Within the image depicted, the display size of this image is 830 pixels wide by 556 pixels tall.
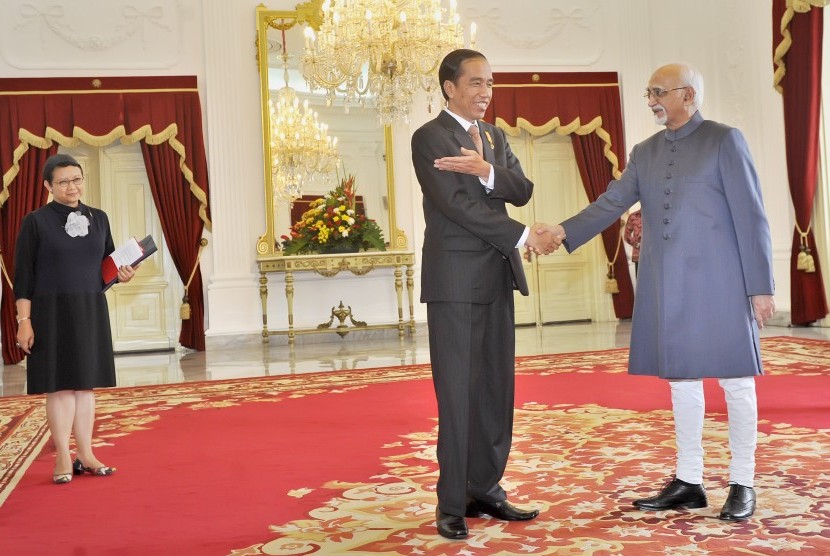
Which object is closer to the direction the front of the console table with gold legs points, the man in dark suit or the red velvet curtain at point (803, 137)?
the man in dark suit

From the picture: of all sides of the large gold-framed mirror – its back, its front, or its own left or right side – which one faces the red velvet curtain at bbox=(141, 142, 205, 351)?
right

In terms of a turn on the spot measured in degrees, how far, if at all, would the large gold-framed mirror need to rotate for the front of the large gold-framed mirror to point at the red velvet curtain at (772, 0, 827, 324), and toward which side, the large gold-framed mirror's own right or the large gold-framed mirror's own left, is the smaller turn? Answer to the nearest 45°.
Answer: approximately 90° to the large gold-framed mirror's own left

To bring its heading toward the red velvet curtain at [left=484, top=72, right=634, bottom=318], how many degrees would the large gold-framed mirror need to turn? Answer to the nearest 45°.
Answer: approximately 90° to its left

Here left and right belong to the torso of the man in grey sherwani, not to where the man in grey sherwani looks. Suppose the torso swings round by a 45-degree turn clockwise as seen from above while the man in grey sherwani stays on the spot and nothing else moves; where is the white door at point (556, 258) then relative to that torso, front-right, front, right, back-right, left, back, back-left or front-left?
right

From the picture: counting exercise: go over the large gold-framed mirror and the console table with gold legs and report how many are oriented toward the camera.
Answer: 2

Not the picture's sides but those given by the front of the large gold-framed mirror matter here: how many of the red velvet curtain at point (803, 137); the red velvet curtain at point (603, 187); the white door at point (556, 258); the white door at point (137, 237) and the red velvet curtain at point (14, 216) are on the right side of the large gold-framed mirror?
2

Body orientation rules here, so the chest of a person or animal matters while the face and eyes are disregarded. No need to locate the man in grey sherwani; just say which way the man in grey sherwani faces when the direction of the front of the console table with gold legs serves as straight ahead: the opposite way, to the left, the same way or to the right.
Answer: to the right

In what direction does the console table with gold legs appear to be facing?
toward the camera

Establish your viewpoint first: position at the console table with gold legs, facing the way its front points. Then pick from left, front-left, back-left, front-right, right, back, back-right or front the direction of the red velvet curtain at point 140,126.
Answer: right

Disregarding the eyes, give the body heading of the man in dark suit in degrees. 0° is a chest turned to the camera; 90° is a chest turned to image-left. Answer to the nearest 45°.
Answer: approximately 315°

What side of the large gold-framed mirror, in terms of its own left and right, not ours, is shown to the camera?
front

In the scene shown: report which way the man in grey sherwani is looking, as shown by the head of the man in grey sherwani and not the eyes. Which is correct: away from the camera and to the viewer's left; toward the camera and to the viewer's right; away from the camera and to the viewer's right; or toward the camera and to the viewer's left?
toward the camera and to the viewer's left

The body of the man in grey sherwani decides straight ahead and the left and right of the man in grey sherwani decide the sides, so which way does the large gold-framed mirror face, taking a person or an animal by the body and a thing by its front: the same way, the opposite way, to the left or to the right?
to the left

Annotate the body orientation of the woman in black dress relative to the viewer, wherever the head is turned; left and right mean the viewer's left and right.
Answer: facing the viewer and to the right of the viewer

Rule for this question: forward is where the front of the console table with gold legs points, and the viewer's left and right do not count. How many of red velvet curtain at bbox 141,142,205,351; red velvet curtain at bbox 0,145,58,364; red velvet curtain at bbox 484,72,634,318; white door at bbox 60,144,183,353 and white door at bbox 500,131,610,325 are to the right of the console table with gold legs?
3

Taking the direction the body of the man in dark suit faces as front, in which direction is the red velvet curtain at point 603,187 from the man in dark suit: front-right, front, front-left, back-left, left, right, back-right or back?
back-left

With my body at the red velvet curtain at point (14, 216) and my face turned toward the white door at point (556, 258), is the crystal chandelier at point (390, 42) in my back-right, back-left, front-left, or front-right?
front-right

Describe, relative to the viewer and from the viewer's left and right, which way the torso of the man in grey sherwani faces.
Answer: facing the viewer and to the left of the viewer
